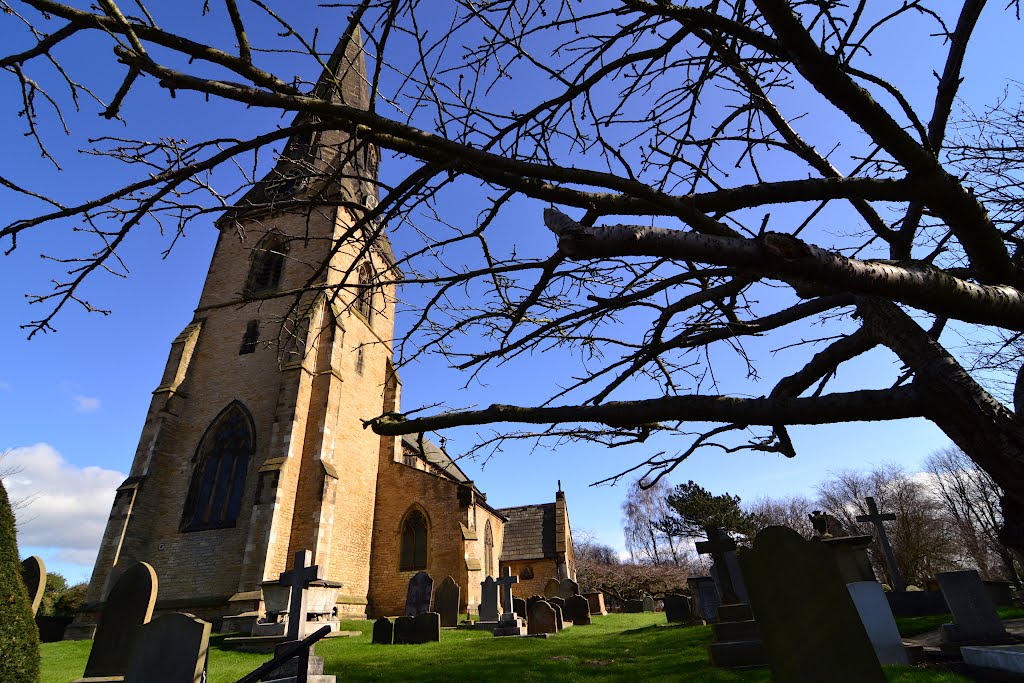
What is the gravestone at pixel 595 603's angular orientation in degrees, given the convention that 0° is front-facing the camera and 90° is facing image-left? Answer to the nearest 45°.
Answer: approximately 45°

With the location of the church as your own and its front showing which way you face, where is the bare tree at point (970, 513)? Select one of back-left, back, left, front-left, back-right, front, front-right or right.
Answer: back-left

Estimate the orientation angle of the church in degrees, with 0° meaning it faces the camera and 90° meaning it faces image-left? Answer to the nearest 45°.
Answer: approximately 45°

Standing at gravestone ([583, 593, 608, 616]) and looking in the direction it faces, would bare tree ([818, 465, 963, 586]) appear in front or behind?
behind

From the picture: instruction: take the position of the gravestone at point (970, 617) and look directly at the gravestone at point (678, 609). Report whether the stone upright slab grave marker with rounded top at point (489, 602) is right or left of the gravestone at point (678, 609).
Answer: left

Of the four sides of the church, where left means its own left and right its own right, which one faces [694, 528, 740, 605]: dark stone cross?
left

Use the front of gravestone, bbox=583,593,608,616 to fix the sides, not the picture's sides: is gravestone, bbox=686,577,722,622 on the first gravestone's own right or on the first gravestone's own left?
on the first gravestone's own left

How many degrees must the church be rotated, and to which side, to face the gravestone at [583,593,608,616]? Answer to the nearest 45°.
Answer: approximately 135° to its left

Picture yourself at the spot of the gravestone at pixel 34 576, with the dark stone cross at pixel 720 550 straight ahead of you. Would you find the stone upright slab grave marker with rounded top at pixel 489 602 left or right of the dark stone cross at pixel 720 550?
left

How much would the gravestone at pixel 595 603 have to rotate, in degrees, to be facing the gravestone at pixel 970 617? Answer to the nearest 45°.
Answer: approximately 45° to its left
